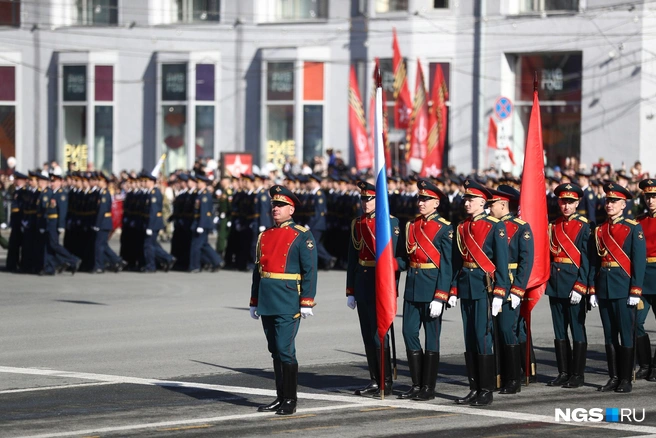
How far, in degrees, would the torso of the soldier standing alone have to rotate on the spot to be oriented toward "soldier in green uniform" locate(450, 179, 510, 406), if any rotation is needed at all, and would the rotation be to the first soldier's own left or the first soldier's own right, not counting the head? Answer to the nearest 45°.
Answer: approximately 135° to the first soldier's own left

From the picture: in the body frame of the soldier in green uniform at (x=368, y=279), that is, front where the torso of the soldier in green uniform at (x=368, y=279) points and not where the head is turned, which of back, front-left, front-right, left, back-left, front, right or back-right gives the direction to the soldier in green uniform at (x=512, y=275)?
back-left

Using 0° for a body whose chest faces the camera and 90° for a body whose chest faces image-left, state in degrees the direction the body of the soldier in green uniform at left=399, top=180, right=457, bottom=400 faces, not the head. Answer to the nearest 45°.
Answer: approximately 45°

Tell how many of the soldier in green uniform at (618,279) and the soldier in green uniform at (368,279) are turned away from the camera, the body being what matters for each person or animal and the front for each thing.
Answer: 0

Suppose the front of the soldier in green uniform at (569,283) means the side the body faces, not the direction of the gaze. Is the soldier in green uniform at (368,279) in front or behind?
in front

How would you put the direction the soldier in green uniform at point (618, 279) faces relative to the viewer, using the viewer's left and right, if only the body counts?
facing the viewer and to the left of the viewer
